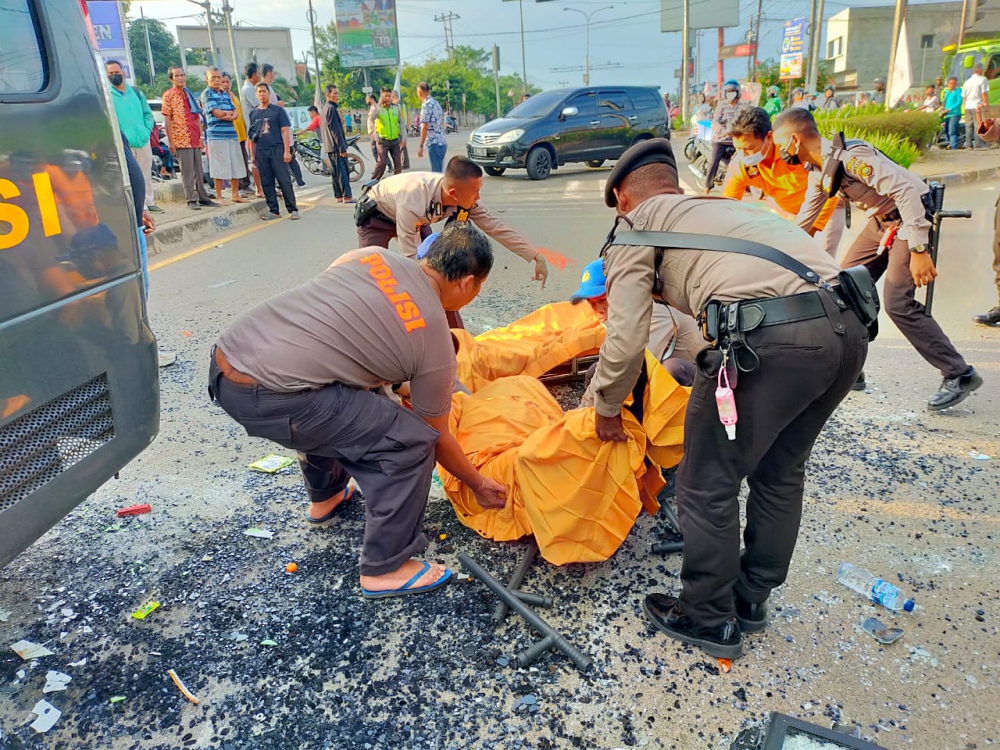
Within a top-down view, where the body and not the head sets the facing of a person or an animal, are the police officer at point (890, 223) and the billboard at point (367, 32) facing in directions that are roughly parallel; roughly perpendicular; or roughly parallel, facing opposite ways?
roughly perpendicular

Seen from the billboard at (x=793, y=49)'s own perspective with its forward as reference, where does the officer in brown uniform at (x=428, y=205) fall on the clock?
The officer in brown uniform is roughly at 12 o'clock from the billboard.

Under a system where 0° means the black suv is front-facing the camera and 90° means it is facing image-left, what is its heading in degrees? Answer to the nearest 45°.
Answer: approximately 45°

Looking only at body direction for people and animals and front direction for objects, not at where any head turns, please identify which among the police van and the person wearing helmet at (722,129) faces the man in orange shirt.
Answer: the person wearing helmet

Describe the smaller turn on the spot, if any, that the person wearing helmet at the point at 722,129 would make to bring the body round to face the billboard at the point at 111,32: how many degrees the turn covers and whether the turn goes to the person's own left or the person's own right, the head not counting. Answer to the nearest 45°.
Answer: approximately 45° to the person's own right

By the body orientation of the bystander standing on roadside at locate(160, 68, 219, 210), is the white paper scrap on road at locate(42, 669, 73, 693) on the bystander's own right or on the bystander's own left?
on the bystander's own right

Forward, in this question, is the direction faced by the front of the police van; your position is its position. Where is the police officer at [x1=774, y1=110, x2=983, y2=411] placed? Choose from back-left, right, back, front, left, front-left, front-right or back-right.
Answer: back-left

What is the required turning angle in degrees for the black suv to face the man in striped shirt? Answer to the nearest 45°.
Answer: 0° — it already faces them

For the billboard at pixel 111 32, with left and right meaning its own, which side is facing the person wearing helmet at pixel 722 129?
left

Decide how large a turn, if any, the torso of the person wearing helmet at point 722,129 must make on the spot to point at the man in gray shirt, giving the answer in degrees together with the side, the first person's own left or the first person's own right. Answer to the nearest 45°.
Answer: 0° — they already face them

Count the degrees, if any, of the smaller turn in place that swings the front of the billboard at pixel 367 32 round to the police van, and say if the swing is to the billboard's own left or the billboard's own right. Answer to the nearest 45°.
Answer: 0° — it already faces it

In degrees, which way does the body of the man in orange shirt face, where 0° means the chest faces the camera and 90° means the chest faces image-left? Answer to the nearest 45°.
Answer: approximately 45°

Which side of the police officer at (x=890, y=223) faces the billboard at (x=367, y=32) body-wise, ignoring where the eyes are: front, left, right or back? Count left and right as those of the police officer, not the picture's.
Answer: right
